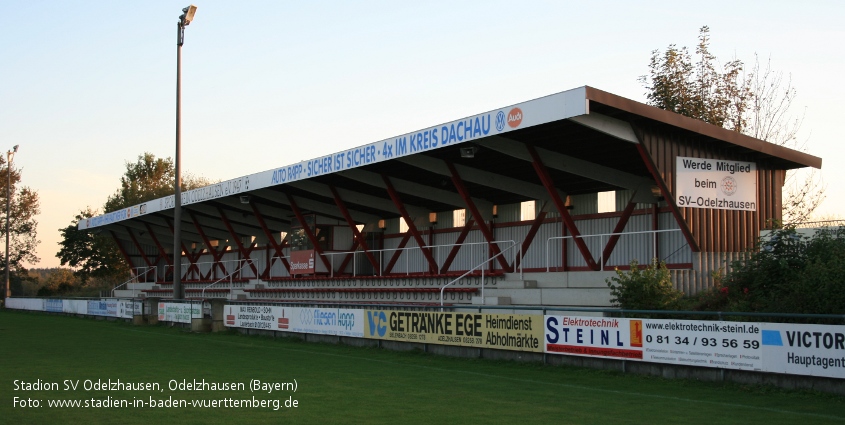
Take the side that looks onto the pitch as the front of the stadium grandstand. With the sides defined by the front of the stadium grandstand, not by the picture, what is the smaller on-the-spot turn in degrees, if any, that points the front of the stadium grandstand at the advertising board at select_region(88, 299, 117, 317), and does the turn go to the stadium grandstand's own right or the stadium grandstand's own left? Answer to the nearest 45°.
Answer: approximately 90° to the stadium grandstand's own right

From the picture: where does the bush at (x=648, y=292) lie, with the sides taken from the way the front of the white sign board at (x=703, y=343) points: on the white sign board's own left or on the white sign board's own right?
on the white sign board's own right

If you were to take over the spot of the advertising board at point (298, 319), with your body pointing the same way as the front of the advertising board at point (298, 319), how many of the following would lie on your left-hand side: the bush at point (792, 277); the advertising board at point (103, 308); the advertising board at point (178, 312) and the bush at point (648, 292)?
2

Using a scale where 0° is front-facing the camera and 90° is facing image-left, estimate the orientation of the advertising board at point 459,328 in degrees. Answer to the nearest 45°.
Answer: approximately 45°

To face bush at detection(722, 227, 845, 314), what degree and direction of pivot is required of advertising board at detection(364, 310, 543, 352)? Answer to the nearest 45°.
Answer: approximately 135° to its left

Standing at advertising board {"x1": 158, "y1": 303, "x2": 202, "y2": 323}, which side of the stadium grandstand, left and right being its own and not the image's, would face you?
right

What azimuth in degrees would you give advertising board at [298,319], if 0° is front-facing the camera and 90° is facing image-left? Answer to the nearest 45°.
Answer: approximately 45°

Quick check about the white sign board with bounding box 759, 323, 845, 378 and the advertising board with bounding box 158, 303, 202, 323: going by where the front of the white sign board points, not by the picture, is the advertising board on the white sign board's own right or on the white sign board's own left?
on the white sign board's own right

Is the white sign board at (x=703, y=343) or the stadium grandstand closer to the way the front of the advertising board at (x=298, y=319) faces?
the white sign board
